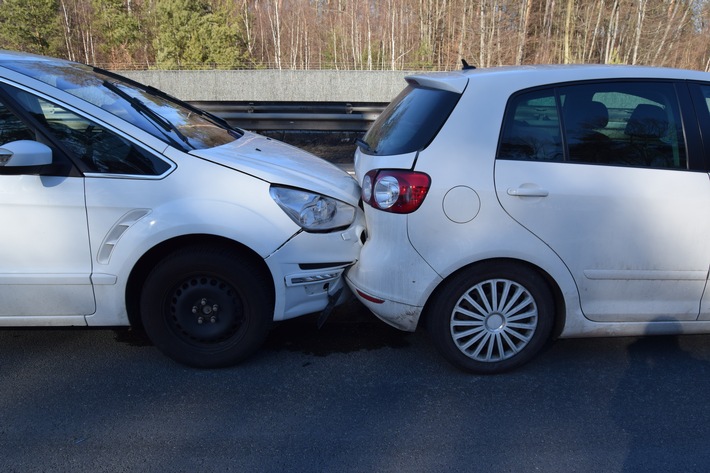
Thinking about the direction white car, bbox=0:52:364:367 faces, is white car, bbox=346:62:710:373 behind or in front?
in front

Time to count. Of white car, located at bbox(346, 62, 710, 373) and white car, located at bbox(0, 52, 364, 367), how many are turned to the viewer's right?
2

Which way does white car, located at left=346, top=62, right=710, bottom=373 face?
to the viewer's right

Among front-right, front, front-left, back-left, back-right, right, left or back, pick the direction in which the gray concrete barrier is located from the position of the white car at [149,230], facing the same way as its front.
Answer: left

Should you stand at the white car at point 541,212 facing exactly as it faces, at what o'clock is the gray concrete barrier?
The gray concrete barrier is roughly at 8 o'clock from the white car.

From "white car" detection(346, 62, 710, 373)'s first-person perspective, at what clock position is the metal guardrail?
The metal guardrail is roughly at 8 o'clock from the white car.

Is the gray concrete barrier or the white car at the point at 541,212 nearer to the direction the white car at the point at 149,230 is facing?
the white car

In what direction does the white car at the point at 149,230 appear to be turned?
to the viewer's right

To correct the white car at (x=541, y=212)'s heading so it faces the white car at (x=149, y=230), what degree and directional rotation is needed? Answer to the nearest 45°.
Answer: approximately 180°

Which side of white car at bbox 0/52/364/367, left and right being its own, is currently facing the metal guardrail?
left
